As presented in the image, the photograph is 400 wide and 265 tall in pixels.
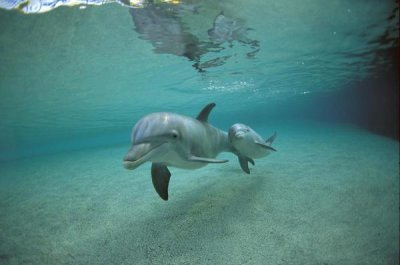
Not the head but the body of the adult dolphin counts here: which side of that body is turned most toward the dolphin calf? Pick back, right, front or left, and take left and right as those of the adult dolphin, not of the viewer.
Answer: back

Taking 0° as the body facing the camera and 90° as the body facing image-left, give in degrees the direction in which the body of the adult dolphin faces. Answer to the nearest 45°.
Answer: approximately 45°
